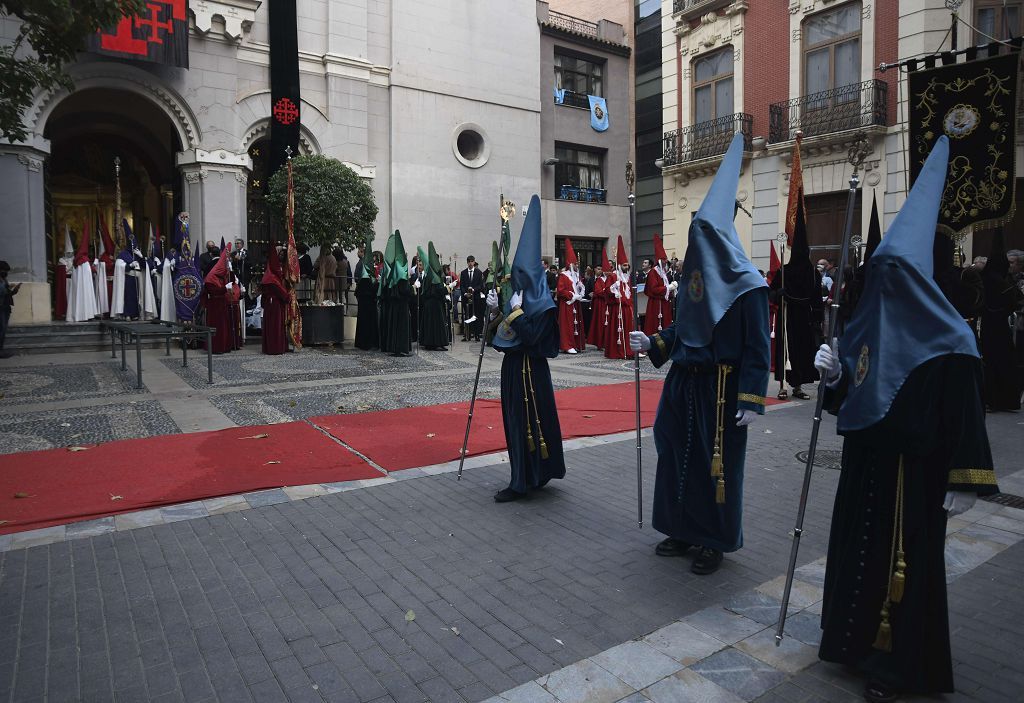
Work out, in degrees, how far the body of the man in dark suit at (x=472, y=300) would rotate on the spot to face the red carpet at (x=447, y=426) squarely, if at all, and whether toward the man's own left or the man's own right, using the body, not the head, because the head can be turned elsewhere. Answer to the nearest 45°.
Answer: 0° — they already face it

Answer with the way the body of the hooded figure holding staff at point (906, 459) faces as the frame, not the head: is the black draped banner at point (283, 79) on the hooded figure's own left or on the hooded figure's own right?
on the hooded figure's own right

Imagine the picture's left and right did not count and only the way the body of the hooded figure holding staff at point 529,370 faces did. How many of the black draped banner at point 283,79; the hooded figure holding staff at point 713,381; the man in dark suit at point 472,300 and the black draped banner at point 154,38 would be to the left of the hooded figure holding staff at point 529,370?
1

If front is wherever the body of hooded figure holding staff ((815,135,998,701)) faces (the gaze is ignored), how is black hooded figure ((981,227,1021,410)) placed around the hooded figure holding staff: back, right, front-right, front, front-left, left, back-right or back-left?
back-right

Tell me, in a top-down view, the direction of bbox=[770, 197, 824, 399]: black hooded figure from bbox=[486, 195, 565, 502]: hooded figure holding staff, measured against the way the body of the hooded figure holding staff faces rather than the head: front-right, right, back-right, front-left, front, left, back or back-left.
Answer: back

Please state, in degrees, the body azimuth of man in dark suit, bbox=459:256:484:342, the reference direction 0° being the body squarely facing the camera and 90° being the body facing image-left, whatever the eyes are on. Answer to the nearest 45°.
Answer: approximately 0°

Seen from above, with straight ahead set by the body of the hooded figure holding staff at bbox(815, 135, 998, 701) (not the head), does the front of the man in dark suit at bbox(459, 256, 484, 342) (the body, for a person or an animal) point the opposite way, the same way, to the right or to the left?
to the left

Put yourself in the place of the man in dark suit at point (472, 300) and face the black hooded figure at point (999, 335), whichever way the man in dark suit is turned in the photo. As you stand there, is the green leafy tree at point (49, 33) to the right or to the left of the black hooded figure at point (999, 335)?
right

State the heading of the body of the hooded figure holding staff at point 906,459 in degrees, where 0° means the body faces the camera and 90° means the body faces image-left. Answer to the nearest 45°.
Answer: approximately 45°

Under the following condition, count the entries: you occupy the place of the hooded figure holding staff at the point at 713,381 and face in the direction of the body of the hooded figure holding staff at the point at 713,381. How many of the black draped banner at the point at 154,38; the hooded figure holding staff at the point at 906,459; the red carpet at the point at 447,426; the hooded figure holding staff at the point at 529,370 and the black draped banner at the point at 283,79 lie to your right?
4

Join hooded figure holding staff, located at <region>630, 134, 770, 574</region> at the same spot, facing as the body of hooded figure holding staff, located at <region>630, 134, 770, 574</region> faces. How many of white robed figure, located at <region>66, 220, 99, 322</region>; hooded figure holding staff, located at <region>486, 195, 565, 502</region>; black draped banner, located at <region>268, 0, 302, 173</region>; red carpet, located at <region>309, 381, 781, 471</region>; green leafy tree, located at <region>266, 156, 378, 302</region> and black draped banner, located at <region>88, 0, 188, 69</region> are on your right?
6

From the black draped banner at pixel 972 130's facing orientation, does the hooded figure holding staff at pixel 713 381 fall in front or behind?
in front

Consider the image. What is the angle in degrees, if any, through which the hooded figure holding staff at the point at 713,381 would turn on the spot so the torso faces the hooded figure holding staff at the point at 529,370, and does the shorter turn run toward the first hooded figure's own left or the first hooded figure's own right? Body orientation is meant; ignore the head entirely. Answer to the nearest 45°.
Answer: approximately 90° to the first hooded figure's own right
